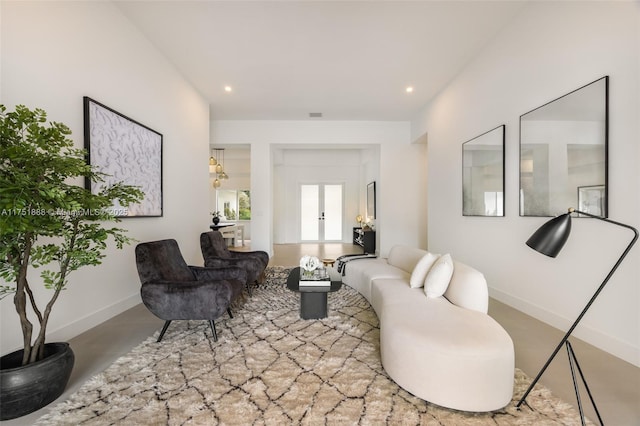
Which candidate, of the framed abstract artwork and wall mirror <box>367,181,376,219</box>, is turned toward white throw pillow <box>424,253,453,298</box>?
the framed abstract artwork

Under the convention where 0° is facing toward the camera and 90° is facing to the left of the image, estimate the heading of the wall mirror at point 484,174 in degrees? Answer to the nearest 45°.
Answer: approximately 45°

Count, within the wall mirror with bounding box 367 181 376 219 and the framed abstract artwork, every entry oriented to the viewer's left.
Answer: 1

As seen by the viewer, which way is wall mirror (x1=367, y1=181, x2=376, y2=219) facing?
to the viewer's left

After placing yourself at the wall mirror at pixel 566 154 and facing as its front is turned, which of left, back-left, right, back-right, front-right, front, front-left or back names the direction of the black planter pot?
front

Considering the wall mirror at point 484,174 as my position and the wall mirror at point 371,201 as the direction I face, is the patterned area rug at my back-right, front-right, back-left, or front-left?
back-left

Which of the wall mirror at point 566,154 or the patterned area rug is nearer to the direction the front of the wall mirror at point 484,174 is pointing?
the patterned area rug

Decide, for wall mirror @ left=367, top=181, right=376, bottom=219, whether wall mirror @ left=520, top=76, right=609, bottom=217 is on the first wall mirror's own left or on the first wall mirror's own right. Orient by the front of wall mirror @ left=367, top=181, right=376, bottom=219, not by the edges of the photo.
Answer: on the first wall mirror's own left

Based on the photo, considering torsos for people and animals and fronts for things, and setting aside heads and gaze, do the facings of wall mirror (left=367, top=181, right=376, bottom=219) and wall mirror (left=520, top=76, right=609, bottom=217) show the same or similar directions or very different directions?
same or similar directions

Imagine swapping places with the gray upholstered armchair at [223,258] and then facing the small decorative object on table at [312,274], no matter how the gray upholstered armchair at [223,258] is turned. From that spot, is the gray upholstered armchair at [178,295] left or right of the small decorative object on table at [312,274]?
right

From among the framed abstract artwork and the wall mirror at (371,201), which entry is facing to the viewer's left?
the wall mirror

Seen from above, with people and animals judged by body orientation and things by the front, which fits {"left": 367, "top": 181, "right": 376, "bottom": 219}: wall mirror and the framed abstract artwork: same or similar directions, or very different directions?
very different directions

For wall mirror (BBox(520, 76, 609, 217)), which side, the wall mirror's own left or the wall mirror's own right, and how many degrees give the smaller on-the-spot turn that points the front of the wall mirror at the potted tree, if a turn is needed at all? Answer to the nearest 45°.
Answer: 0° — it already faces it

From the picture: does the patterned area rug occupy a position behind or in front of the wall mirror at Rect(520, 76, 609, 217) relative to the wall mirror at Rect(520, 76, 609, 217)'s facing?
in front

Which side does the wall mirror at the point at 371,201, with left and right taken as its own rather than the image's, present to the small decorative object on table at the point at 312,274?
left

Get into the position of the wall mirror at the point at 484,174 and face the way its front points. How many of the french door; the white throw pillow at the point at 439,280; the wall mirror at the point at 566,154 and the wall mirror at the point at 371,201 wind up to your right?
2

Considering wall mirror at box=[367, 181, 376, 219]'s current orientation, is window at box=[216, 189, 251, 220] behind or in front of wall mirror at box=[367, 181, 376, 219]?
in front

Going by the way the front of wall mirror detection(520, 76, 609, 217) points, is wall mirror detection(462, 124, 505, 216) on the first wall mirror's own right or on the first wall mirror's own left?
on the first wall mirror's own right

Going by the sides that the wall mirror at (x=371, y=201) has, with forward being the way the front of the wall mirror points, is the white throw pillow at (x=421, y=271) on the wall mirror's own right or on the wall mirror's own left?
on the wall mirror's own left
